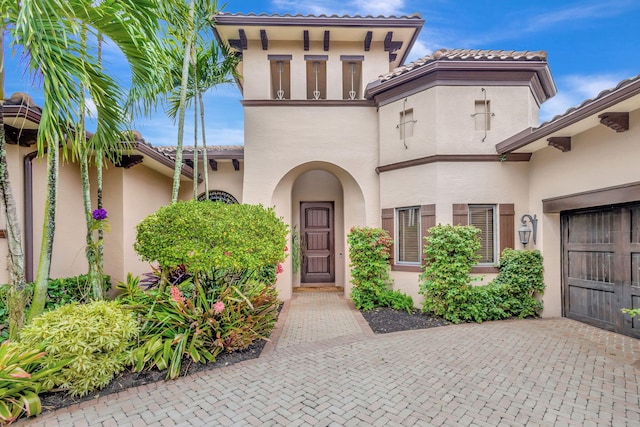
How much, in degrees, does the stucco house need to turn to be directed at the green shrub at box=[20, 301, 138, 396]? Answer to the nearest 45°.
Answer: approximately 45° to its right

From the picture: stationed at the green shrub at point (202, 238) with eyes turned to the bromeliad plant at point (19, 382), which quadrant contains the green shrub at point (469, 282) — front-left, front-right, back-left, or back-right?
back-left

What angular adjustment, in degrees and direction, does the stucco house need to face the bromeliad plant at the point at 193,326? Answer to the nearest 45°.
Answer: approximately 45° to its right

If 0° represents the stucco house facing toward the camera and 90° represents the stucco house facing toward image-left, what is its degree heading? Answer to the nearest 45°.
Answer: approximately 0°

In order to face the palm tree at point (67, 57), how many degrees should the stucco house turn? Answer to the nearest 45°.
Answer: approximately 45° to its right
